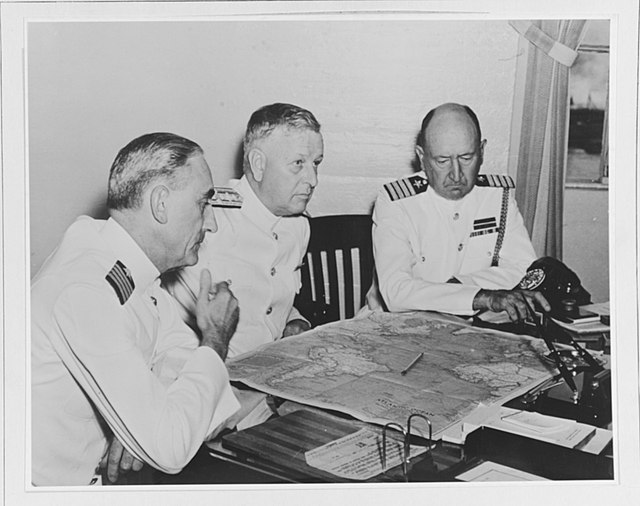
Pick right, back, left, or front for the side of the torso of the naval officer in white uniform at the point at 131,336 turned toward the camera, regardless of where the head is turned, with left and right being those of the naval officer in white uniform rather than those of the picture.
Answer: right

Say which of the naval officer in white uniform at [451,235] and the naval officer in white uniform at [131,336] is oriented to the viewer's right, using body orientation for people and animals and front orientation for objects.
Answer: the naval officer in white uniform at [131,336]

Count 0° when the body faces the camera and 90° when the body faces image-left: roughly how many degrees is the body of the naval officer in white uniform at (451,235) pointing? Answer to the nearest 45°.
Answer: approximately 0°

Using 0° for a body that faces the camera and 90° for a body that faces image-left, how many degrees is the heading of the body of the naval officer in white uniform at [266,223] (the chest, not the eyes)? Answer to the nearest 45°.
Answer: approximately 315°

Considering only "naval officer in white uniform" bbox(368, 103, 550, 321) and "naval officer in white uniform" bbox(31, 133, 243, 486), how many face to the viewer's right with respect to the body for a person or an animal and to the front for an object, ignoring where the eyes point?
1

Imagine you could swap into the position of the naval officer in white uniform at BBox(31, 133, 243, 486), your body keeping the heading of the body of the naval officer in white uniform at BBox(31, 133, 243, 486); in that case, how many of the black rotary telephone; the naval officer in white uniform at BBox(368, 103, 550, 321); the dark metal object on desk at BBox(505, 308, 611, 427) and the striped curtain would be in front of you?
4

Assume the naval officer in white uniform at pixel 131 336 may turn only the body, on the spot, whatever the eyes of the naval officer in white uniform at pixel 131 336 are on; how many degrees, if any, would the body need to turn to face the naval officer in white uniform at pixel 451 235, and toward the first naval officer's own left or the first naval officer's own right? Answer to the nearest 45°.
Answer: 0° — they already face them

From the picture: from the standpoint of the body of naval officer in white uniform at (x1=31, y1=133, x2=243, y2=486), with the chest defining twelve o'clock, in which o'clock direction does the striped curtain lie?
The striped curtain is roughly at 12 o'clock from the naval officer in white uniform.

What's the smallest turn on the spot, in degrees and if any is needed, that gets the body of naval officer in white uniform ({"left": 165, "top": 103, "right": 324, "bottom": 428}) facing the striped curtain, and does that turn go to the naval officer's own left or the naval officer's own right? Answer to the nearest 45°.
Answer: approximately 45° to the naval officer's own left
